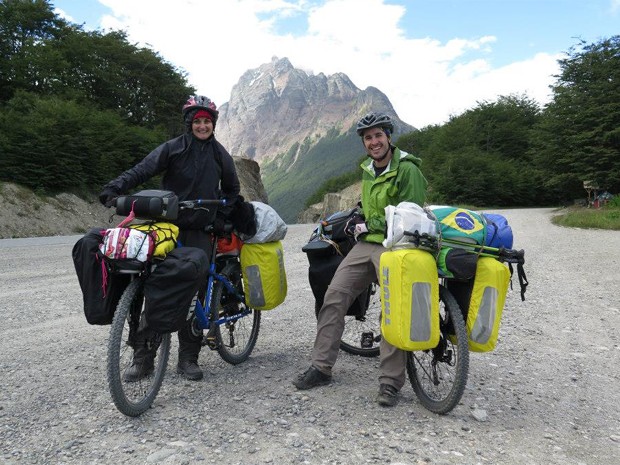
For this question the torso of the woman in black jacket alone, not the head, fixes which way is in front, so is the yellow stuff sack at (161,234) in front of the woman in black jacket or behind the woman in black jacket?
in front

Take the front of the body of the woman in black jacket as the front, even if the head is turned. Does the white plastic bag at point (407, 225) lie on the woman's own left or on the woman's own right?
on the woman's own left

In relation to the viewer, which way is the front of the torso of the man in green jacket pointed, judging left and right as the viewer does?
facing the viewer and to the left of the viewer

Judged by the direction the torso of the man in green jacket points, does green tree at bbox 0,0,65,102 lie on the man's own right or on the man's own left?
on the man's own right

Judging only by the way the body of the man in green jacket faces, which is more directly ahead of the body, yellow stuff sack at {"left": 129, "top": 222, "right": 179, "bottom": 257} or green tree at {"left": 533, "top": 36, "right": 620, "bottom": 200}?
the yellow stuff sack

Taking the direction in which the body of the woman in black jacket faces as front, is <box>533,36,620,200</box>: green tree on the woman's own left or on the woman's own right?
on the woman's own left

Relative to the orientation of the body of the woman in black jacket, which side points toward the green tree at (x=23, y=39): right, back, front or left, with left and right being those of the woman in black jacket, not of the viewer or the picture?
back

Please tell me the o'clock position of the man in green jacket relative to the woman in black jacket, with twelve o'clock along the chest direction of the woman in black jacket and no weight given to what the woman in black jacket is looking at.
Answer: The man in green jacket is roughly at 10 o'clock from the woman in black jacket.

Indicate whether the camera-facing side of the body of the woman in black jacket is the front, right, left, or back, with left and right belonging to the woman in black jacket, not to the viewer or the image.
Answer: front

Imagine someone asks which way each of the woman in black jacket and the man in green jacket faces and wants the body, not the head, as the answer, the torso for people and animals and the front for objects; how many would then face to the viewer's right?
0

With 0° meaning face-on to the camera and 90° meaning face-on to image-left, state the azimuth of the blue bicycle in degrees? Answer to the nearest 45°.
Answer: approximately 45°

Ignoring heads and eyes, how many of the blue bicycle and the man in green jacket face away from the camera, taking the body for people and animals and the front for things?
0

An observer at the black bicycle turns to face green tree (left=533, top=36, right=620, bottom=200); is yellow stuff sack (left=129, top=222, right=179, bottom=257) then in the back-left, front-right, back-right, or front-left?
back-left

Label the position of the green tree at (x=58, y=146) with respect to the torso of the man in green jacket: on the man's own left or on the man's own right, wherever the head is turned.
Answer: on the man's own right

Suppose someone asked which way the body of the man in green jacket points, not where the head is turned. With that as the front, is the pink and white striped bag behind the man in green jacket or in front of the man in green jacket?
in front
